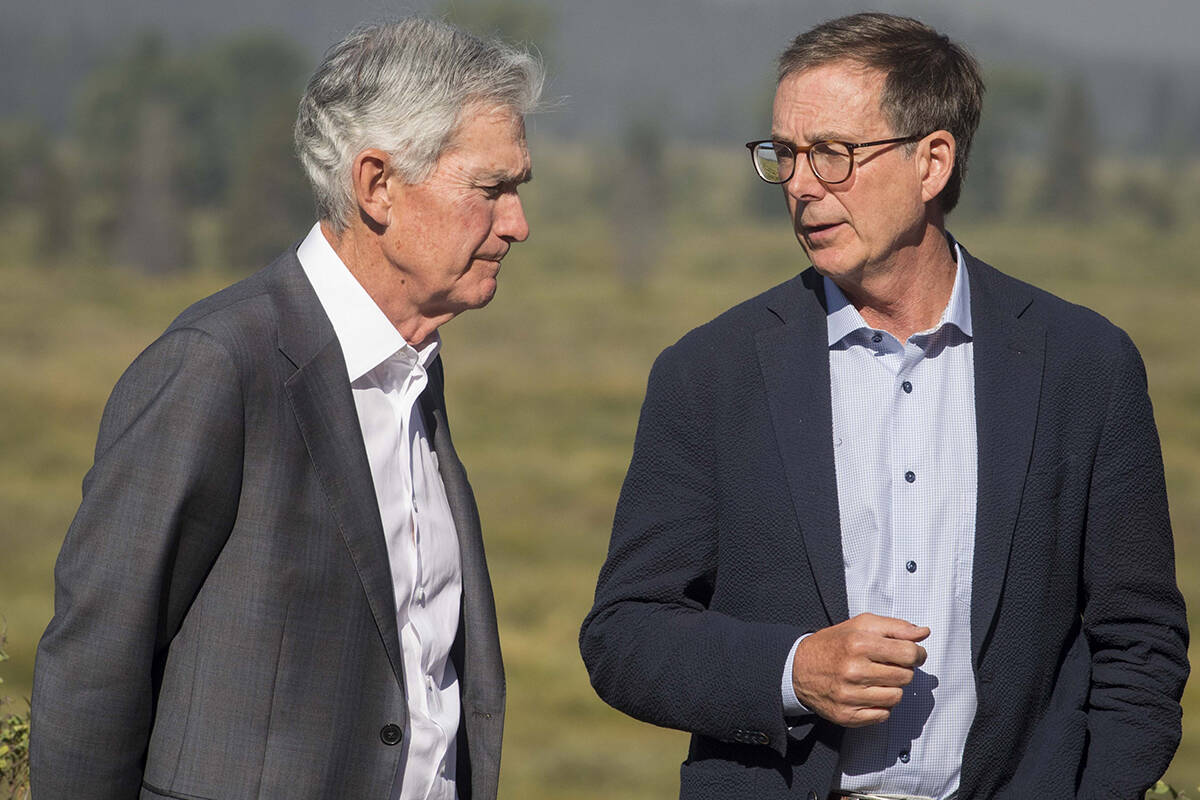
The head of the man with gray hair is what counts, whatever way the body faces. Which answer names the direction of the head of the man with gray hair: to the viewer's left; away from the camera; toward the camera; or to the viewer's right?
to the viewer's right

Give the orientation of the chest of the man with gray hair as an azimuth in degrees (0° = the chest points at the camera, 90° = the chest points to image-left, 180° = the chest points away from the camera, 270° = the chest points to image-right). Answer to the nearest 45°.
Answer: approximately 315°

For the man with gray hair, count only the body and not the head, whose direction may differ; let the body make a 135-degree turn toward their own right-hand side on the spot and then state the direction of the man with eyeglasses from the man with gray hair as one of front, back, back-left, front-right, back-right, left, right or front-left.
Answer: back

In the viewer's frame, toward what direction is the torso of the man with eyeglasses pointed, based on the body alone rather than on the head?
toward the camera
